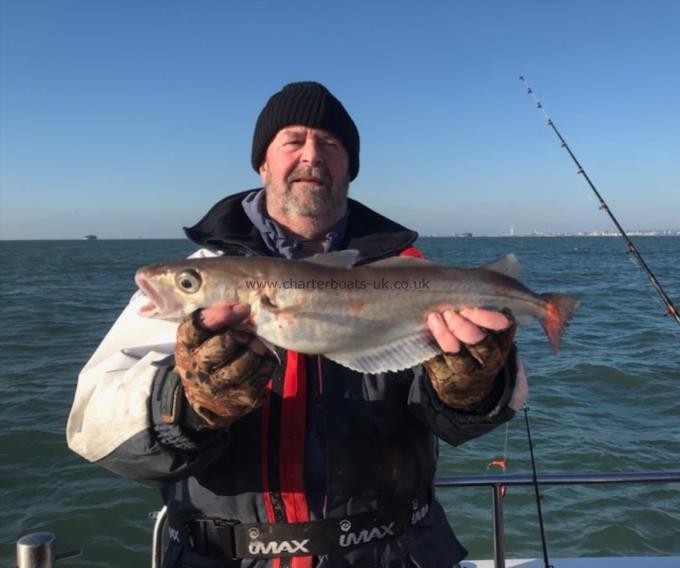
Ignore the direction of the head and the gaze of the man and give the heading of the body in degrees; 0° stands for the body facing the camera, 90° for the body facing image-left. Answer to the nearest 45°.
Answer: approximately 0°
